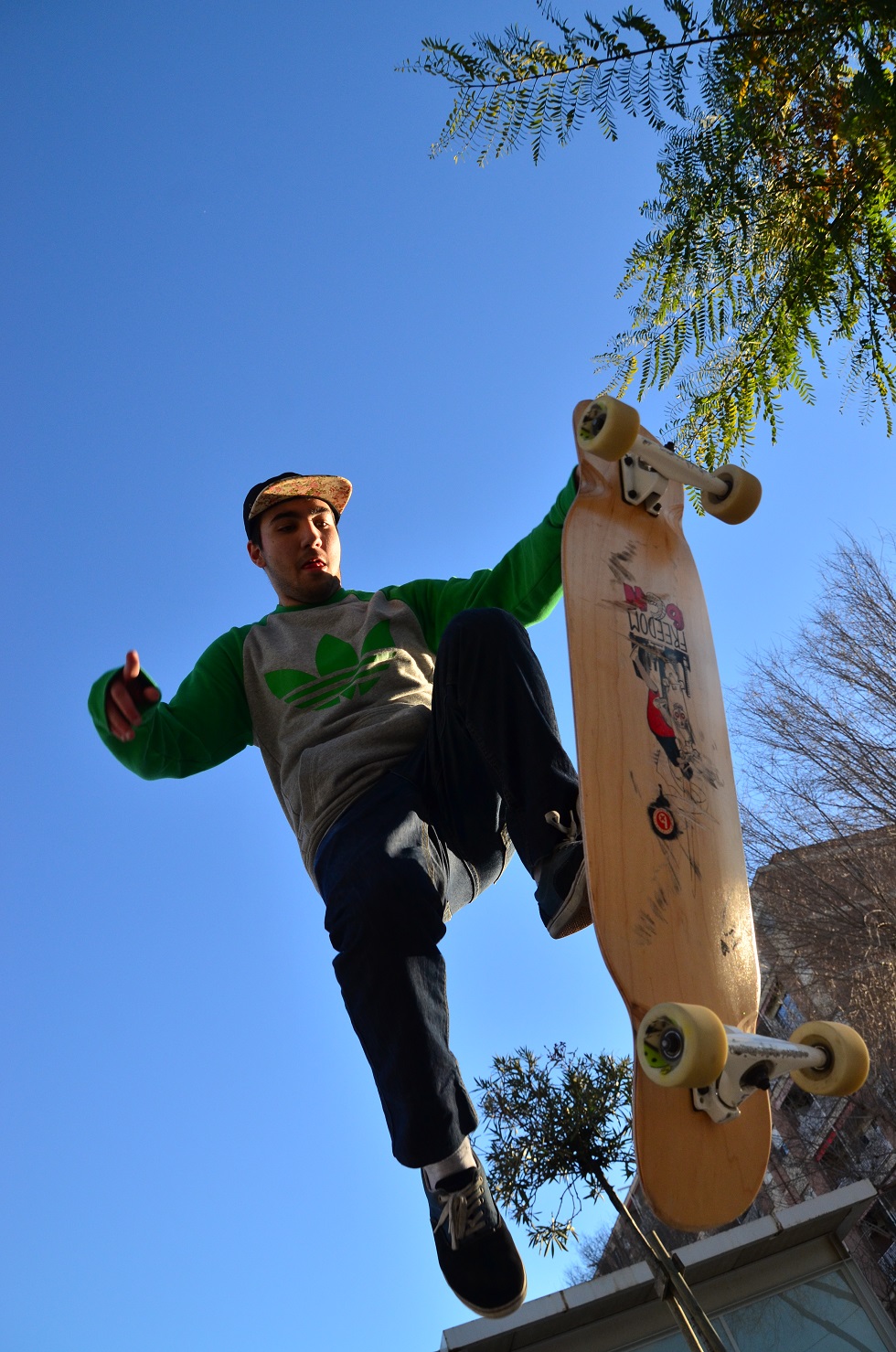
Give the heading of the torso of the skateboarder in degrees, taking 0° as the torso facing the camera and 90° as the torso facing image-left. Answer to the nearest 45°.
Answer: approximately 0°
